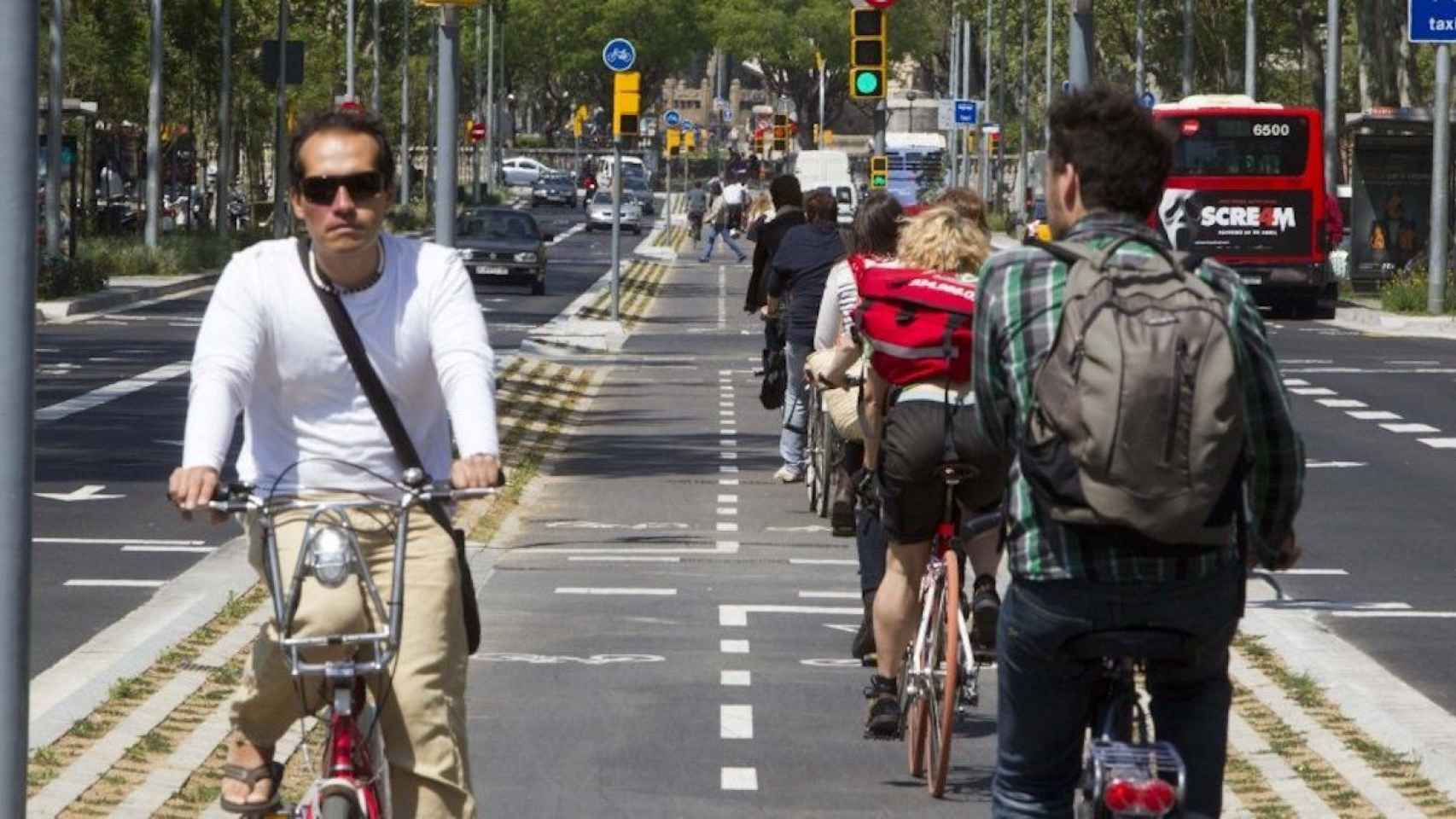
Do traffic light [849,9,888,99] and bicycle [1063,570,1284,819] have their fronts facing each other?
yes

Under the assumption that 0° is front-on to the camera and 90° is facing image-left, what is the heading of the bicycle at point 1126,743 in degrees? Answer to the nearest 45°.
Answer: approximately 180°

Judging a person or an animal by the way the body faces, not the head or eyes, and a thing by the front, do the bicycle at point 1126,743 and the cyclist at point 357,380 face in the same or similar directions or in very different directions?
very different directions

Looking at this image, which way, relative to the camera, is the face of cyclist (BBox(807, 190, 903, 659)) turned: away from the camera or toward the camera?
away from the camera

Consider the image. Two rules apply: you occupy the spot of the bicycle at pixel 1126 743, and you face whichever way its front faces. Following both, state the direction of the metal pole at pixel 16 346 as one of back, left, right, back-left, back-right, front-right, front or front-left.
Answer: left

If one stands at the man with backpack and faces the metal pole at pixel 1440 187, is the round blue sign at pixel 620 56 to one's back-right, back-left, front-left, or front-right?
front-left

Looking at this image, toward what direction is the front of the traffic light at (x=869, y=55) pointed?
toward the camera

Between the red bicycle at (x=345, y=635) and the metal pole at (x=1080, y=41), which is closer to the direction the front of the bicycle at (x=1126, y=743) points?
the metal pole

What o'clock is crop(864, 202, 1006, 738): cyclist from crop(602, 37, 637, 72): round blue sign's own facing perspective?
The cyclist is roughly at 12 o'clock from the round blue sign.

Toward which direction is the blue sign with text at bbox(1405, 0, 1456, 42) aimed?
toward the camera

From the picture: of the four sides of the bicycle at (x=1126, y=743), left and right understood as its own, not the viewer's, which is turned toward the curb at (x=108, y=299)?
front

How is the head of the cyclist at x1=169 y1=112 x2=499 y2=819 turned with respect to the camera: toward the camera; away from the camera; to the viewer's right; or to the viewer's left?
toward the camera

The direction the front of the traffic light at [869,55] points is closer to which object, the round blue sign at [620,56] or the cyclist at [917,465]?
the cyclist

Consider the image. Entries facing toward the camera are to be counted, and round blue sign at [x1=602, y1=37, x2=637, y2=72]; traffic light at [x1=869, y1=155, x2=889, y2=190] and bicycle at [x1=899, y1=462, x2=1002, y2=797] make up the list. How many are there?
2
